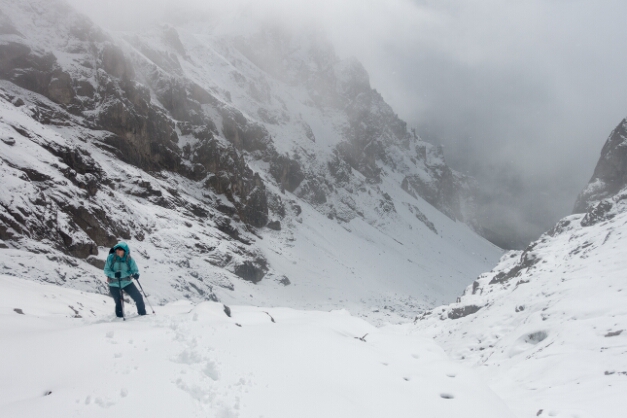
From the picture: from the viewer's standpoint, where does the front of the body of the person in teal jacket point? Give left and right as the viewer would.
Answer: facing the viewer
